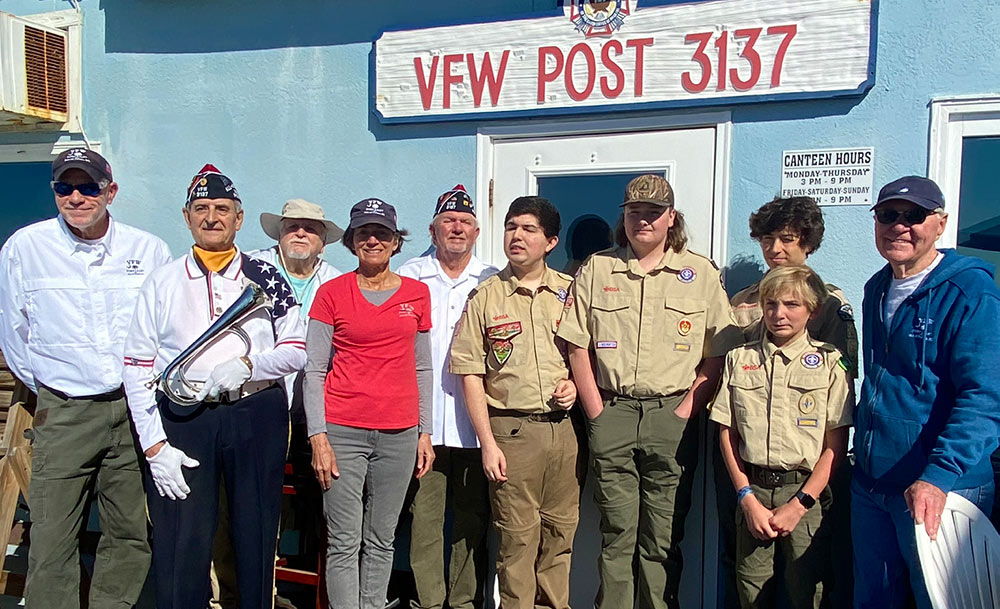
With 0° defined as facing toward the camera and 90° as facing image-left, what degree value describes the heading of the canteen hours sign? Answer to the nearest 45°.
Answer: approximately 0°

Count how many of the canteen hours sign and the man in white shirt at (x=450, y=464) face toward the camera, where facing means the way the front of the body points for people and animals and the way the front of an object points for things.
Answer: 2

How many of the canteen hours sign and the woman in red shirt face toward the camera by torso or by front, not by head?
2

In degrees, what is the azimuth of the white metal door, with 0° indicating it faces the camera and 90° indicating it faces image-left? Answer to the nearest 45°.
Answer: approximately 0°

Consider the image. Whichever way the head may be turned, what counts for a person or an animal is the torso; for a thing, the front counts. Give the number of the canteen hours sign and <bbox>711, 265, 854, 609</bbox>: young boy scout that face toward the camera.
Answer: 2
